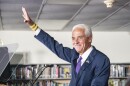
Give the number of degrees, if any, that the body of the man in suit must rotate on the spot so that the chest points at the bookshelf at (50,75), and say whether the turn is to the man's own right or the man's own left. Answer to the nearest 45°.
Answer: approximately 135° to the man's own right

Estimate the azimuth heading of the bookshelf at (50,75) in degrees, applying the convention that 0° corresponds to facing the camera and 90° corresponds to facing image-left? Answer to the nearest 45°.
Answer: approximately 0°

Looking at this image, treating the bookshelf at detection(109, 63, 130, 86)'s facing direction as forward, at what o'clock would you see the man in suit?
The man in suit is roughly at 12 o'clock from the bookshelf.

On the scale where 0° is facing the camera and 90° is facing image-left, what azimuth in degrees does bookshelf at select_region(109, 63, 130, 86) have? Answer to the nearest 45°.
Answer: approximately 0°

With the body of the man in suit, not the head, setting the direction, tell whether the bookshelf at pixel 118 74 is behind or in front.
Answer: behind

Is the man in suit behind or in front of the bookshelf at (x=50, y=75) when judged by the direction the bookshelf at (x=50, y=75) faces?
in front

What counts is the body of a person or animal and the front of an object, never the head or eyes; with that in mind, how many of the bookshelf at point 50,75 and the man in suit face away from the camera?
0
